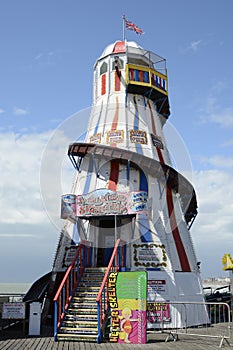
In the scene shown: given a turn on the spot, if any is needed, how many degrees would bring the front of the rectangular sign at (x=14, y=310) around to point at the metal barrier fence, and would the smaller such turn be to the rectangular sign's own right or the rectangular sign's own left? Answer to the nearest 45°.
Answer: approximately 90° to the rectangular sign's own left

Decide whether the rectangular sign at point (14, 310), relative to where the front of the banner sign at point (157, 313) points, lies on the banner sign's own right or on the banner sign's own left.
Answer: on the banner sign's own right

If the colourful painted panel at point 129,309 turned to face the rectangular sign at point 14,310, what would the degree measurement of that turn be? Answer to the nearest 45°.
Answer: approximately 90° to its right

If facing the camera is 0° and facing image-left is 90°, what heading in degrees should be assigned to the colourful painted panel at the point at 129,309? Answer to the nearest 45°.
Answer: approximately 0°

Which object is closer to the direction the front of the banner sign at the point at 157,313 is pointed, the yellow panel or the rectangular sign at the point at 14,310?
the rectangular sign

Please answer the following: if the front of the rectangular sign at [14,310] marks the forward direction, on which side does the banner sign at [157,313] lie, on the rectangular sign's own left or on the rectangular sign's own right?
on the rectangular sign's own left
